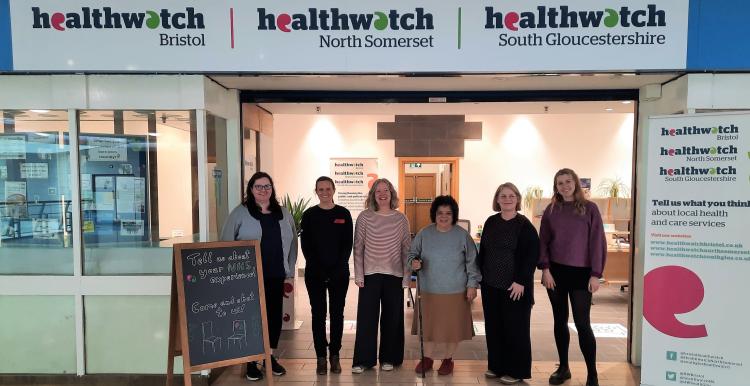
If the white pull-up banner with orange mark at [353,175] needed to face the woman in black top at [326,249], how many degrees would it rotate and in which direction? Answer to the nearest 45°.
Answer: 0° — it already faces them

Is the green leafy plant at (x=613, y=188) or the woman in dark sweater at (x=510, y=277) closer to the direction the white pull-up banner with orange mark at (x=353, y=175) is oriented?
the woman in dark sweater

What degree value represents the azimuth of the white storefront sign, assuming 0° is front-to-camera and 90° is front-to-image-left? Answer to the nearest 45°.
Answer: approximately 0°

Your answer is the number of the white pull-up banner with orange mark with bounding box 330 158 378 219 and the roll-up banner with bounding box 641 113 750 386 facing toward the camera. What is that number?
2

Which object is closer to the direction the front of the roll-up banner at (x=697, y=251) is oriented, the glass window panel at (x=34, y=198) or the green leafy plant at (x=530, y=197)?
the glass window panel

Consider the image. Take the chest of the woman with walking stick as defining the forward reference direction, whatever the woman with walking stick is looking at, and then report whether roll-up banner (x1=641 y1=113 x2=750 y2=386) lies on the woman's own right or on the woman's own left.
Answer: on the woman's own left

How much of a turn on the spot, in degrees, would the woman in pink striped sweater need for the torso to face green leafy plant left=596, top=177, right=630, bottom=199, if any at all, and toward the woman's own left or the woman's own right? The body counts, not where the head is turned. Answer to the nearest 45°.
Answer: approximately 135° to the woman's own left

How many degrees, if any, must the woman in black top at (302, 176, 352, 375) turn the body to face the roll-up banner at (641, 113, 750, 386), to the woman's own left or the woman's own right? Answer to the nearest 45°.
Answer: approximately 45° to the woman's own left

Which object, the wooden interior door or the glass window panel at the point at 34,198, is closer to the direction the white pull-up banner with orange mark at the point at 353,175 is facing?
the glass window panel
